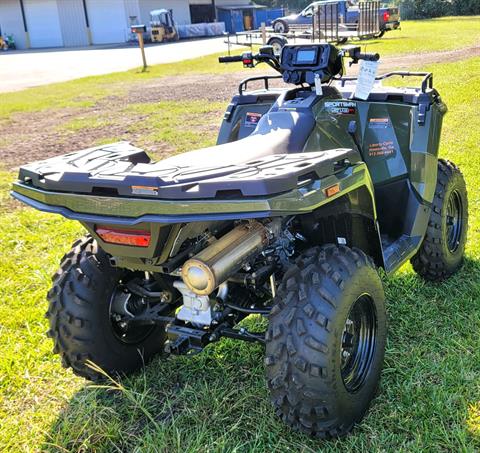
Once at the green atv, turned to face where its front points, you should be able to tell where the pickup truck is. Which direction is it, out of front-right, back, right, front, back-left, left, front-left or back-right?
front-left

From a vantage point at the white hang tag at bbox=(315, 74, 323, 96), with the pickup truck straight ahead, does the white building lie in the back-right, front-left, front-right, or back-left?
front-left

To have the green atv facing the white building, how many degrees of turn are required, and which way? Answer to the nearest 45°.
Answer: approximately 45° to its left

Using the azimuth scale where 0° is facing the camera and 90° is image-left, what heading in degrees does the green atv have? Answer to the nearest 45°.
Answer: approximately 225°

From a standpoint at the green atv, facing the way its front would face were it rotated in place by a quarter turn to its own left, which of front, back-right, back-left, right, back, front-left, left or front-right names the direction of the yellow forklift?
front-right
